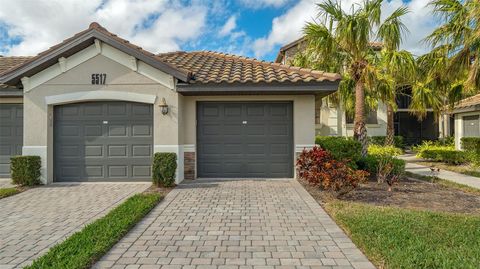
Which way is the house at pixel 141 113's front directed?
toward the camera

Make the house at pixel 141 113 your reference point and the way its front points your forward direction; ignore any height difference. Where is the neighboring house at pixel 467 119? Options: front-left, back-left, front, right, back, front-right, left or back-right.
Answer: left

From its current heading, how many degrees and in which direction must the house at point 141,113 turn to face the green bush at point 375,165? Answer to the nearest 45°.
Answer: approximately 90° to its left

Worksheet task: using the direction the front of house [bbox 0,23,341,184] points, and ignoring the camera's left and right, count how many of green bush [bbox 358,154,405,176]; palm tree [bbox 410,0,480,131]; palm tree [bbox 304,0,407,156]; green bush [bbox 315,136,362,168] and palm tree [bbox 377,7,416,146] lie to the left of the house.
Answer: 5

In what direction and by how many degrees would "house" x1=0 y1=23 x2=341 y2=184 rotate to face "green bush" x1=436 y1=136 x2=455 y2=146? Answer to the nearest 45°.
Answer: approximately 90° to its left

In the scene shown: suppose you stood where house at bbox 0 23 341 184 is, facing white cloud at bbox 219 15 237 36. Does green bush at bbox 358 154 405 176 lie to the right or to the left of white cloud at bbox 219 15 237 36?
right

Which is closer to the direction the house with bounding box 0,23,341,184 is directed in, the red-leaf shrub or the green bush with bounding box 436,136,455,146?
the red-leaf shrub

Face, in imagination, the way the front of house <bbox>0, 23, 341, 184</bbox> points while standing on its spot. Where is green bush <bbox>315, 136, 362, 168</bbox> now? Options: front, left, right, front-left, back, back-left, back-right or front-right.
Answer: left

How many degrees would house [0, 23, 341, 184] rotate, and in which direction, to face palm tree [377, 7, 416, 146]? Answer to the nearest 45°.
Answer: approximately 90° to its left
